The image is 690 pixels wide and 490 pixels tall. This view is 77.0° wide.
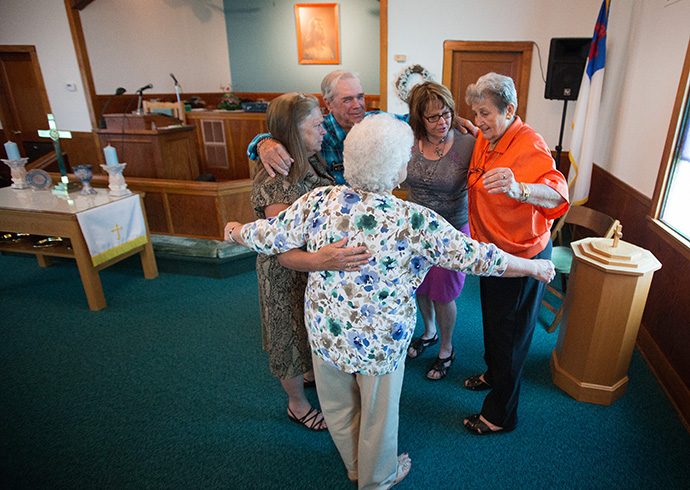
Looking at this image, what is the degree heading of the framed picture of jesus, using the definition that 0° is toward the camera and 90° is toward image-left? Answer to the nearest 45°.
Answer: approximately 0°

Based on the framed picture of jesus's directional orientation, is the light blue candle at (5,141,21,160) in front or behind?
in front

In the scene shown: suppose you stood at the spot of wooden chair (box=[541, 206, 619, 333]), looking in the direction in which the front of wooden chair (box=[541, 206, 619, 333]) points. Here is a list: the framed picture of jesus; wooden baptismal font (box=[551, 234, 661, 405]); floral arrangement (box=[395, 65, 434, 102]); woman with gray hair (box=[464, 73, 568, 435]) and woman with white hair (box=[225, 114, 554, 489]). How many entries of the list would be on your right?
2

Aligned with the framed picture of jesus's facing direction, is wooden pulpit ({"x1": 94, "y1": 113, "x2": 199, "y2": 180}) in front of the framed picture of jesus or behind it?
in front

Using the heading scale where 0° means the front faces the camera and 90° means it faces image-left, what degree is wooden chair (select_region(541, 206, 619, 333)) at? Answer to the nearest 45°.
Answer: approximately 45°

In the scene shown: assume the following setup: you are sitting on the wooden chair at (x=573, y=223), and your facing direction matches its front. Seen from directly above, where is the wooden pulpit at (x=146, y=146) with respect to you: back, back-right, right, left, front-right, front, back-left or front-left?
front-right

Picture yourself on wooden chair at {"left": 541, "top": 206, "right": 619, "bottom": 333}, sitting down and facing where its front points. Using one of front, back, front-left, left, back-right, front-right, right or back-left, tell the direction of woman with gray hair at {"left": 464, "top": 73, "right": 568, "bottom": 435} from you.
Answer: front-left

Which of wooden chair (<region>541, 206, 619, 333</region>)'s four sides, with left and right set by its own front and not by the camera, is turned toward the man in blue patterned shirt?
front

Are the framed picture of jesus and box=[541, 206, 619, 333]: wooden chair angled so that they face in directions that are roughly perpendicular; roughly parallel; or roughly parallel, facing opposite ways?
roughly perpendicular

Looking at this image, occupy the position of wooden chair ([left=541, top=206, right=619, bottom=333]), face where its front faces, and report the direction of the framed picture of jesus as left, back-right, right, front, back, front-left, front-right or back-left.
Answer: right

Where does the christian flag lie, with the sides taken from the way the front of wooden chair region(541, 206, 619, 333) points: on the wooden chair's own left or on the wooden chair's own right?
on the wooden chair's own right

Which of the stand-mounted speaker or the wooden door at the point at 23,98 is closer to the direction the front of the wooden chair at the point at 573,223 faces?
the wooden door
